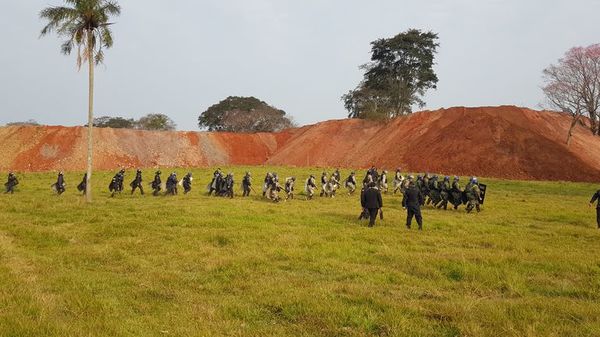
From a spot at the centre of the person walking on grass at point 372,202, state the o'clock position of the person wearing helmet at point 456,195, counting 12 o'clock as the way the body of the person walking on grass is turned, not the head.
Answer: The person wearing helmet is roughly at 1 o'clock from the person walking on grass.

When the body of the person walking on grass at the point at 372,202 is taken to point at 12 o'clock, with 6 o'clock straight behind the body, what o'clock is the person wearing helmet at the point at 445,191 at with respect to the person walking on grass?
The person wearing helmet is roughly at 1 o'clock from the person walking on grass.

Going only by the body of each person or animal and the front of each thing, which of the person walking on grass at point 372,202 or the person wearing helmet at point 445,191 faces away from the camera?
the person walking on grass

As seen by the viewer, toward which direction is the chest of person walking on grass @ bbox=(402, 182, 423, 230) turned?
away from the camera

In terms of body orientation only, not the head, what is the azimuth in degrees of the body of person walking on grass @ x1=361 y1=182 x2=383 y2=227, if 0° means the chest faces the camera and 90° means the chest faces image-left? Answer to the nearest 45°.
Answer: approximately 180°

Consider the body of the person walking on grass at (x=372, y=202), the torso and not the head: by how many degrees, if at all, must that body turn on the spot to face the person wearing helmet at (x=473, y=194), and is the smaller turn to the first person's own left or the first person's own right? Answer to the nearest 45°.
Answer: approximately 45° to the first person's own right

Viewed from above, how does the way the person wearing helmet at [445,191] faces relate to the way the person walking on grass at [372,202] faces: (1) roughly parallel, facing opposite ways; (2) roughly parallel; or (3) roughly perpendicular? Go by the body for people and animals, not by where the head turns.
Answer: roughly perpendicular

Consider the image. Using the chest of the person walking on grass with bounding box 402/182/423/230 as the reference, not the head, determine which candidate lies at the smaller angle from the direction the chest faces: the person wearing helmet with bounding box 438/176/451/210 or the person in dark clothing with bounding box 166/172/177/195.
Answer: the person wearing helmet
